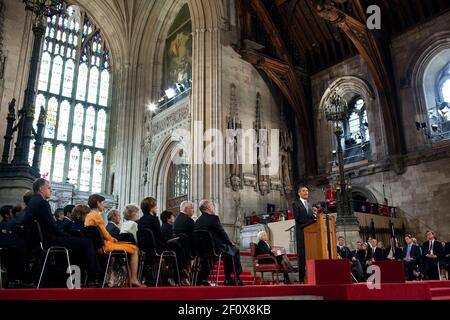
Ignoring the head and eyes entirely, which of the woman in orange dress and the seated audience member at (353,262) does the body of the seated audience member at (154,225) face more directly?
the seated audience member

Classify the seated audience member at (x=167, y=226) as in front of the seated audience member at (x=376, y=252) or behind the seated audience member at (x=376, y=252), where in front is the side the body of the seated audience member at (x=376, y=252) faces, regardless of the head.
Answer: in front

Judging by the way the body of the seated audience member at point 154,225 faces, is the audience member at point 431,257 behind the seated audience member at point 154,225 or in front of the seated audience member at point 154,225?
in front

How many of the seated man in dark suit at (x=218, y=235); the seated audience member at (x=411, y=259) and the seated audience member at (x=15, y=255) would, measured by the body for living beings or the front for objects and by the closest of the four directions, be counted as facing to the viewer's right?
2

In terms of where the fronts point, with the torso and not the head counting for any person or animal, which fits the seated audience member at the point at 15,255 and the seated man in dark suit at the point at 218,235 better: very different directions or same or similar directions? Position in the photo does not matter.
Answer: same or similar directions

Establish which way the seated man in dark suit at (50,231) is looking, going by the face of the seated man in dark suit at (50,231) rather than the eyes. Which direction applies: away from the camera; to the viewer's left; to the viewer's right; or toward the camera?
to the viewer's right

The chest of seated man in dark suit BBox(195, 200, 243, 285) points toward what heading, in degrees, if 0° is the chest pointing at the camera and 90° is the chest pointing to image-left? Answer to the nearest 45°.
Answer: approximately 270°

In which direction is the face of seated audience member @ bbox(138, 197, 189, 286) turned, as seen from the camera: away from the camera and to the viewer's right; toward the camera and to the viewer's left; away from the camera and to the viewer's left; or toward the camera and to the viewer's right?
away from the camera and to the viewer's right

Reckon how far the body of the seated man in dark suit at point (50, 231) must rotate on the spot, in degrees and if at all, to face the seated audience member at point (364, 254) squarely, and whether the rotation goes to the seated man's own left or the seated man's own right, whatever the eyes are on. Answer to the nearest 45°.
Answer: approximately 45° to the seated man's own left

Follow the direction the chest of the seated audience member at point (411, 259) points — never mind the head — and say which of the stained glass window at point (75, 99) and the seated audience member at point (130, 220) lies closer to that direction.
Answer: the seated audience member

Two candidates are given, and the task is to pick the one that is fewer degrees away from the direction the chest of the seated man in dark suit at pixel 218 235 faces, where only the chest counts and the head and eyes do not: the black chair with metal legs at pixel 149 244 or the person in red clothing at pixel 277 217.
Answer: the person in red clothing

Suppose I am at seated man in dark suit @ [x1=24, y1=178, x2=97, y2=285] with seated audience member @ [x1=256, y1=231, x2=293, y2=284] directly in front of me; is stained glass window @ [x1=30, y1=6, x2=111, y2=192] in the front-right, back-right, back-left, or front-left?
front-left

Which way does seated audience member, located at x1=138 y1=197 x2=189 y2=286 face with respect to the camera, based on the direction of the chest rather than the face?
to the viewer's right

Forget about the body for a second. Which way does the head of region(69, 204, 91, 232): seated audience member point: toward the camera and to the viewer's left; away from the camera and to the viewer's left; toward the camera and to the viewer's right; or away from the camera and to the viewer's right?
away from the camera and to the viewer's right

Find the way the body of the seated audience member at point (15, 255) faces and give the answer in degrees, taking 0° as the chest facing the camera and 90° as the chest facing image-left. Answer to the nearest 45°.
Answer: approximately 270°

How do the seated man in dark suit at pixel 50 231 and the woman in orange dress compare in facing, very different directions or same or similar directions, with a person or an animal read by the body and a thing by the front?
same or similar directions

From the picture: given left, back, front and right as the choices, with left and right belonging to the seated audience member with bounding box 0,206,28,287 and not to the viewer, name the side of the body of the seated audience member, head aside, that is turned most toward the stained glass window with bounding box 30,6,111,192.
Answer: left

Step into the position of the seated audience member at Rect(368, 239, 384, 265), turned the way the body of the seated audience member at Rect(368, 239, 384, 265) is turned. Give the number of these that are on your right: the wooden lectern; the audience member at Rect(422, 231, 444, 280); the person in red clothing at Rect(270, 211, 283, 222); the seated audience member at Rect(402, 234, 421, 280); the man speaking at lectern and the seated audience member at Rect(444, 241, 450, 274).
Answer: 1

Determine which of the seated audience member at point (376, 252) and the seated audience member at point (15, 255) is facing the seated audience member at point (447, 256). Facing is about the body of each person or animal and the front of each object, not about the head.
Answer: the seated audience member at point (15, 255)

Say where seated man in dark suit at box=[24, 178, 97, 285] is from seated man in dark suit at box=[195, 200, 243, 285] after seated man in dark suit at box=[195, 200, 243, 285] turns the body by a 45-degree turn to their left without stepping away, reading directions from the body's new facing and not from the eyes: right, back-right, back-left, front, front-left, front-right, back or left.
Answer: back
